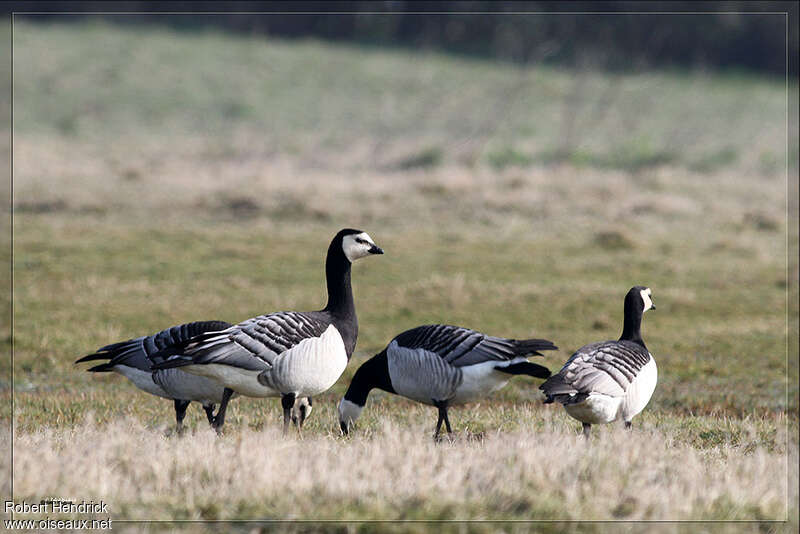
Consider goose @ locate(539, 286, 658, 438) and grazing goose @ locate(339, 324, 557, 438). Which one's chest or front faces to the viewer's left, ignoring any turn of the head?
grazing goose @ locate(339, 324, 557, 438)

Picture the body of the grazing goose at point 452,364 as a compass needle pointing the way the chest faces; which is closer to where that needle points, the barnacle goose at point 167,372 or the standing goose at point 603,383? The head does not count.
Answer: the barnacle goose

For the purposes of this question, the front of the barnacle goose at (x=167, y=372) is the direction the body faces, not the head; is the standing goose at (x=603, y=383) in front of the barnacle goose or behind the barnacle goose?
in front

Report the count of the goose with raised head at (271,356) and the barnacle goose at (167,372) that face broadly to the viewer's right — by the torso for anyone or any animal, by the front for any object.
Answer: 2

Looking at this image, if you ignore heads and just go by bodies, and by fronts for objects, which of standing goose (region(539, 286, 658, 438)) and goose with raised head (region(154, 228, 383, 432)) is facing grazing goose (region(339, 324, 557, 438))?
the goose with raised head

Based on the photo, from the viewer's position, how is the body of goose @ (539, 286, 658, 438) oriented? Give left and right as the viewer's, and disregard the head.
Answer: facing away from the viewer and to the right of the viewer

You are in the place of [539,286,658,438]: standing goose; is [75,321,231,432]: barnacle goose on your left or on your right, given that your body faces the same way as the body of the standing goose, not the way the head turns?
on your left

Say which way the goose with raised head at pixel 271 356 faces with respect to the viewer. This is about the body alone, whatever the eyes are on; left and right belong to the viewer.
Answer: facing to the right of the viewer

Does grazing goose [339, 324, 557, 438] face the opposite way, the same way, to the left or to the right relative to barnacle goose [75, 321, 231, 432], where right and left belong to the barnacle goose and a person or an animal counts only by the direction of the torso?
the opposite way

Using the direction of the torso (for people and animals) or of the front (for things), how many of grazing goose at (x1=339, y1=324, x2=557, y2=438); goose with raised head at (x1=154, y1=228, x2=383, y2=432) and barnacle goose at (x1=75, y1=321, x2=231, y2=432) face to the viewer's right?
2

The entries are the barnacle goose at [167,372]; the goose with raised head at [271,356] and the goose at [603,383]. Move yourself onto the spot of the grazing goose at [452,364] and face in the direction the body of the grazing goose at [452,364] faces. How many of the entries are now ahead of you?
2

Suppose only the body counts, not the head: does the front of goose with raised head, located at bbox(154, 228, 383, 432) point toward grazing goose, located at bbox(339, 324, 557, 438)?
yes

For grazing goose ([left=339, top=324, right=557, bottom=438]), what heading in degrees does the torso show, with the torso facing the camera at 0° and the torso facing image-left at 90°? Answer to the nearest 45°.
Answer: approximately 90°

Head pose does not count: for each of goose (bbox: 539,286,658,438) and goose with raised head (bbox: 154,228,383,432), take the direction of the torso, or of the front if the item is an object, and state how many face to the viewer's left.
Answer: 0

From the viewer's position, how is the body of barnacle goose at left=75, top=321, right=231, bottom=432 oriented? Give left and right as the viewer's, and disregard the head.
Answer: facing to the right of the viewer

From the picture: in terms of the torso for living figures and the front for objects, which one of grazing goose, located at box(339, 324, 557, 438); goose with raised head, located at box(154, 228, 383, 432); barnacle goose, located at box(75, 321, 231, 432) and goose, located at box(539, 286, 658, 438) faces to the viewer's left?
grazing goose, located at box(339, 324, 557, 438)

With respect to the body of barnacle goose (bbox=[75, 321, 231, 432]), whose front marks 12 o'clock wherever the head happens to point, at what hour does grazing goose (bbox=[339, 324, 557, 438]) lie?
The grazing goose is roughly at 1 o'clock from the barnacle goose.
